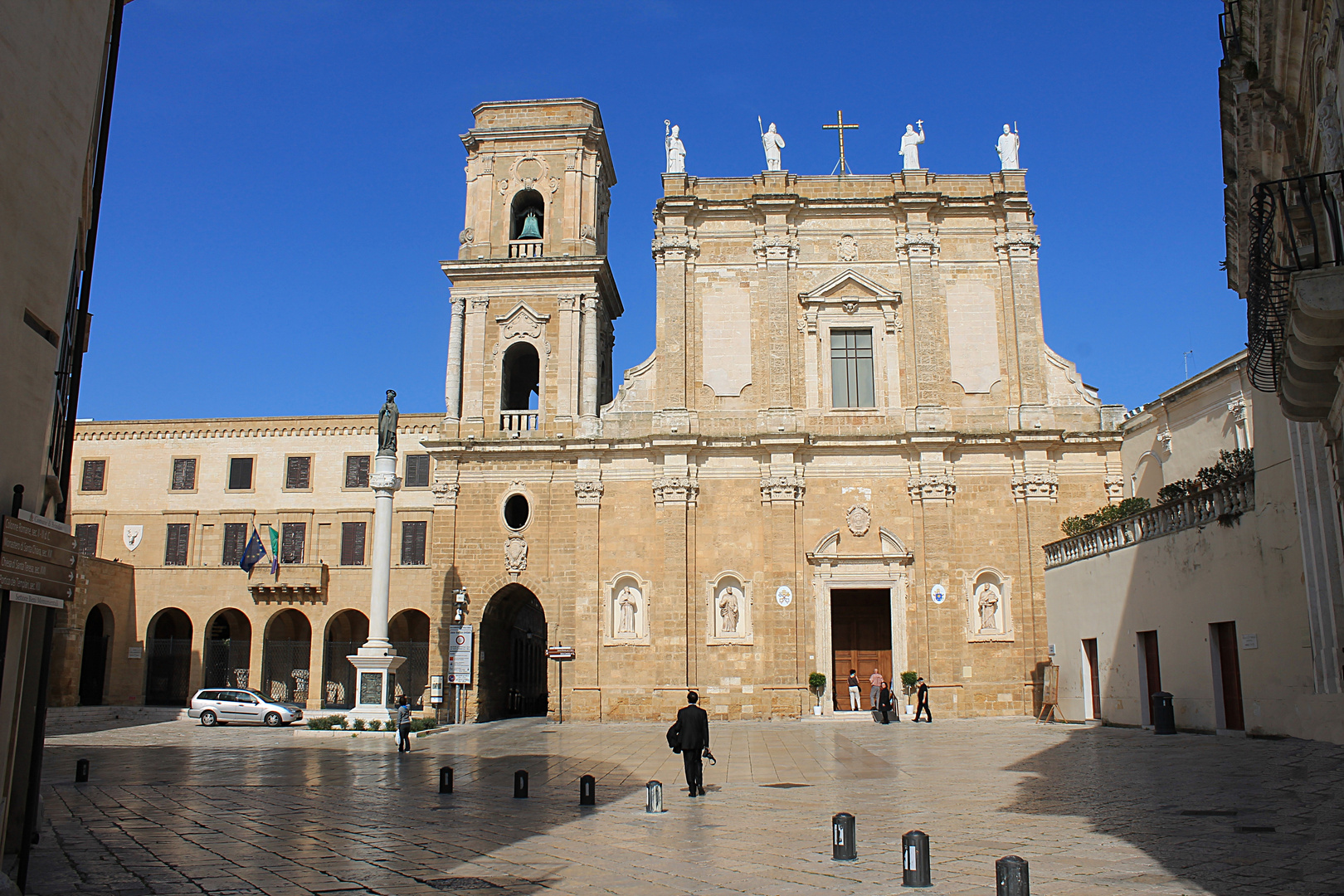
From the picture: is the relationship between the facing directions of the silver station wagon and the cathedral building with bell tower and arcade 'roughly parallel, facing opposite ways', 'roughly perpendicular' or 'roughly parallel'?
roughly perpendicular

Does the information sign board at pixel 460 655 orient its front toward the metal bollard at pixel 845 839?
yes

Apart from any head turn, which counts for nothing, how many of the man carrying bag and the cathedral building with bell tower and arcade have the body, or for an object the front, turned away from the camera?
1

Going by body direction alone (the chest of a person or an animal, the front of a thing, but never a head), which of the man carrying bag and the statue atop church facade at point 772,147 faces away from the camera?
the man carrying bag

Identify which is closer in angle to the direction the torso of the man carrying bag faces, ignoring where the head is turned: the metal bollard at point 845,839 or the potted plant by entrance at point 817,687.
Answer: the potted plant by entrance

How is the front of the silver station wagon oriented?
to the viewer's right

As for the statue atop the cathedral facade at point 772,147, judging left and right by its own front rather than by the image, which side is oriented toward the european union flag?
right

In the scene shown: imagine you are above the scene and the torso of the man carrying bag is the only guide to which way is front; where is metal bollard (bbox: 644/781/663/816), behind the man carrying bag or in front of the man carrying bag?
behind

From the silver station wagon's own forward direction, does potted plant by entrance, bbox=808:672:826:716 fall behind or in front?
in front

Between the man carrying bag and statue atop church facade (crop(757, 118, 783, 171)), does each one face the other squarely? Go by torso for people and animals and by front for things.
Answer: yes

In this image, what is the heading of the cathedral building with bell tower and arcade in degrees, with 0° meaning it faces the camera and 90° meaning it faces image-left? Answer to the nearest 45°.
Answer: approximately 0°

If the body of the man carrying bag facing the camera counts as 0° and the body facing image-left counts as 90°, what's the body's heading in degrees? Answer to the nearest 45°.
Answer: approximately 180°
